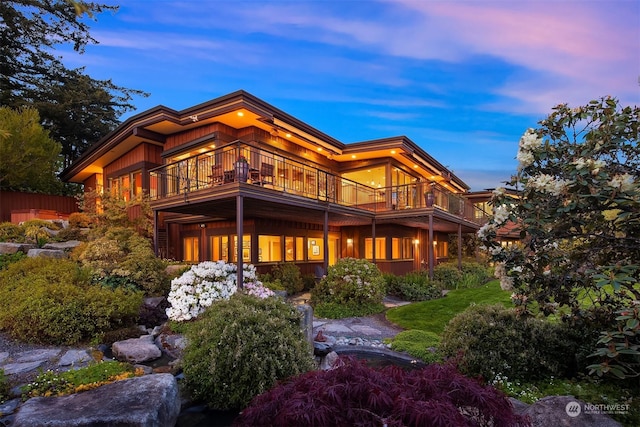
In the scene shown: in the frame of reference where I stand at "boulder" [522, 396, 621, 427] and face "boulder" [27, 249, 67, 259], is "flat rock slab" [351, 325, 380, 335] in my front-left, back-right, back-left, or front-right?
front-right

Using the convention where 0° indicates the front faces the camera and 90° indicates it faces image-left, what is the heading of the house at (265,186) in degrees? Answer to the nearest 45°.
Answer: approximately 315°

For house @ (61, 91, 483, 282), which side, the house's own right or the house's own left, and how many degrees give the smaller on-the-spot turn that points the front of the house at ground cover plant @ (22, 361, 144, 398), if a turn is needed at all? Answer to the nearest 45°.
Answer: approximately 45° to the house's own right

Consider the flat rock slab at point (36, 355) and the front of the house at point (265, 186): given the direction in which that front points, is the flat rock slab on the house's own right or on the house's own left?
on the house's own right

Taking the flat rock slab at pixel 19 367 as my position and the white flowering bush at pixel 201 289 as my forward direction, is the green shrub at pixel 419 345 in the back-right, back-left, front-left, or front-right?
front-right

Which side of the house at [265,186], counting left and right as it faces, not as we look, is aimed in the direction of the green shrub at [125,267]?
right

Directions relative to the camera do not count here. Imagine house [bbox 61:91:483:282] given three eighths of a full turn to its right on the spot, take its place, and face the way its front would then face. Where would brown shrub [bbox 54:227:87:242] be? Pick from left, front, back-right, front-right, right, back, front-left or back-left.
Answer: front

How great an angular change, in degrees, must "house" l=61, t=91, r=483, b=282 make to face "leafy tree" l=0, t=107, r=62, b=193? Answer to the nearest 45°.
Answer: approximately 135° to its right

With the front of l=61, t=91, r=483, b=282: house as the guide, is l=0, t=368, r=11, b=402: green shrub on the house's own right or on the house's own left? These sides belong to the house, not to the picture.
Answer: on the house's own right

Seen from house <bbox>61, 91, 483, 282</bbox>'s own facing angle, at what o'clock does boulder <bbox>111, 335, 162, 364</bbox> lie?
The boulder is roughly at 2 o'clock from the house.

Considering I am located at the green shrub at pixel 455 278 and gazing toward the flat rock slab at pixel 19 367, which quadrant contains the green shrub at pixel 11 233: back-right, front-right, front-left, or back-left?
front-right

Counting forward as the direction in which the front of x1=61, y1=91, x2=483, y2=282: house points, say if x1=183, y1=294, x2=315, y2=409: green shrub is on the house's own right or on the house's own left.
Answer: on the house's own right
